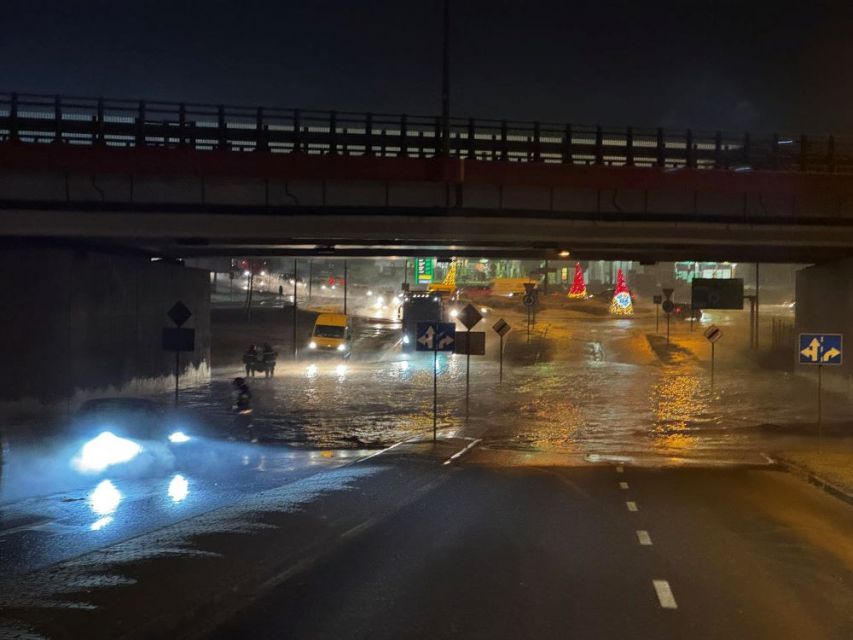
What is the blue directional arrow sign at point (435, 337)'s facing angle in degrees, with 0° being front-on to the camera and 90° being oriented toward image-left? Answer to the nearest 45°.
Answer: approximately 0°

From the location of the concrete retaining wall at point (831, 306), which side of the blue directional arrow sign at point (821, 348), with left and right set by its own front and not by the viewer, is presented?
back

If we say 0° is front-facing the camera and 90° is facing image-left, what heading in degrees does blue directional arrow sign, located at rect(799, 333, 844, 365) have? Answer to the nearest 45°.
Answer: approximately 0°

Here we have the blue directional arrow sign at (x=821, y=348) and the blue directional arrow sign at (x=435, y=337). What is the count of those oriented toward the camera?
2

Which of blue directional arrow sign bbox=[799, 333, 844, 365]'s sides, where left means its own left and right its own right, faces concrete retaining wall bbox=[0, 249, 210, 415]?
right

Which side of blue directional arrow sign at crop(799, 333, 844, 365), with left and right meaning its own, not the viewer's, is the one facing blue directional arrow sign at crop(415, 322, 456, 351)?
right

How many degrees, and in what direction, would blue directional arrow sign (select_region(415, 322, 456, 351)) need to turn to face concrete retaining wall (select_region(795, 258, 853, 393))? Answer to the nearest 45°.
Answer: approximately 135° to its left

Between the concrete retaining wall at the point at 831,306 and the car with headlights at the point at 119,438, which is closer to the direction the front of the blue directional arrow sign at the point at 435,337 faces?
the car with headlights

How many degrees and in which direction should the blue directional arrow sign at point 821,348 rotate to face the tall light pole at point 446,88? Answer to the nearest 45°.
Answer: approximately 90° to its right
